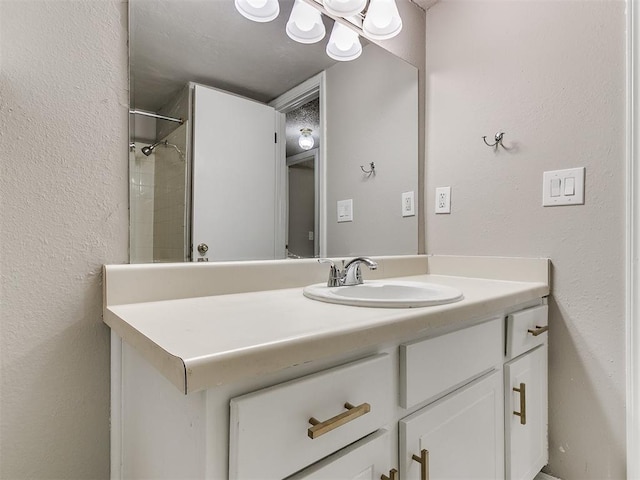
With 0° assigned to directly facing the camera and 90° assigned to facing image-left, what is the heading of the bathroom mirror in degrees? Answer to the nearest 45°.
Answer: approximately 315°

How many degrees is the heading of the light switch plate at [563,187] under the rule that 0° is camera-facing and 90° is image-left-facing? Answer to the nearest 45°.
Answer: approximately 45°

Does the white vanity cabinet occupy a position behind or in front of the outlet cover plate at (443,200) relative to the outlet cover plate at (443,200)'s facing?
in front

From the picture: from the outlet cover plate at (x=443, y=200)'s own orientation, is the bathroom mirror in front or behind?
in front
